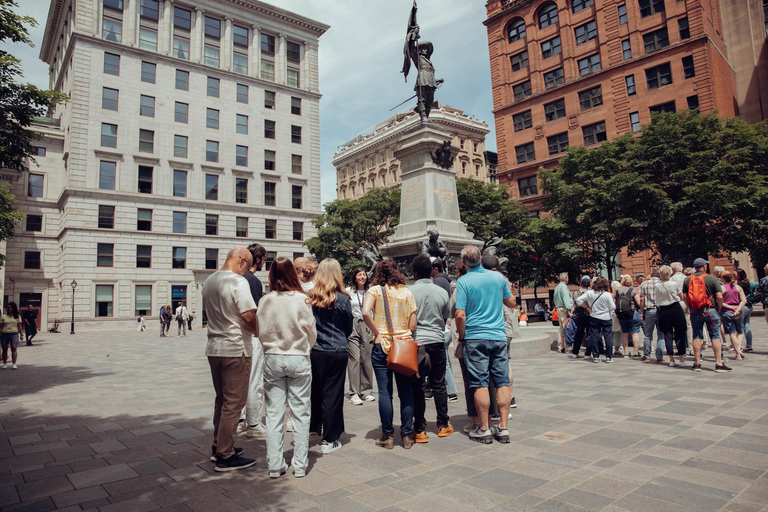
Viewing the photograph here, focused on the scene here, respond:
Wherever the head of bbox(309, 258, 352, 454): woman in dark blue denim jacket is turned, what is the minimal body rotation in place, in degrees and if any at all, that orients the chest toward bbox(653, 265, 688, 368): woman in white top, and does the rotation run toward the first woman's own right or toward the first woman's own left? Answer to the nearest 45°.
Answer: approximately 45° to the first woman's own right

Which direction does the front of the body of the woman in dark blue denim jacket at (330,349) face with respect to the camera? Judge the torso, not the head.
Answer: away from the camera

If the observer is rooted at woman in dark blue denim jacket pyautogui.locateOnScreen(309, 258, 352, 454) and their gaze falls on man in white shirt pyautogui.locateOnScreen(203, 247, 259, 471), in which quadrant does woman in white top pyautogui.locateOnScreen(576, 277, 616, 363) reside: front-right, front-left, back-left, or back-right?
back-right

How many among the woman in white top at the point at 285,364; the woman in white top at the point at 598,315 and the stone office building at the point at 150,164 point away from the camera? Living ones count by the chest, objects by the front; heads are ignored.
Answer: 2

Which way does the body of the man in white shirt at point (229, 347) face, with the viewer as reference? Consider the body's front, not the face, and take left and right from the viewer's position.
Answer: facing away from the viewer and to the right of the viewer

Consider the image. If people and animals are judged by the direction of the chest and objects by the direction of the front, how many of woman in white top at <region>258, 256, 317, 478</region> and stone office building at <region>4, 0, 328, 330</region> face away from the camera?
1

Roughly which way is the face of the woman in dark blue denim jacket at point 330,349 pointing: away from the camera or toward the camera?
away from the camera

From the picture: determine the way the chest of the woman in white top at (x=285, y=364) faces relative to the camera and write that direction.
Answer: away from the camera

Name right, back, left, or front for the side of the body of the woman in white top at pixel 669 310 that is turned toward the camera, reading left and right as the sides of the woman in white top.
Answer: back

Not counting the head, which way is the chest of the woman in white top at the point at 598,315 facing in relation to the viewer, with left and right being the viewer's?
facing away from the viewer

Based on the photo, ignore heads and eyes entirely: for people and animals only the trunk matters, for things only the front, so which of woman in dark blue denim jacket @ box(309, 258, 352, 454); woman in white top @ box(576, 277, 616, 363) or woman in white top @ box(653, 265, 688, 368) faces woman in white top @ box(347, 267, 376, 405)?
the woman in dark blue denim jacket
